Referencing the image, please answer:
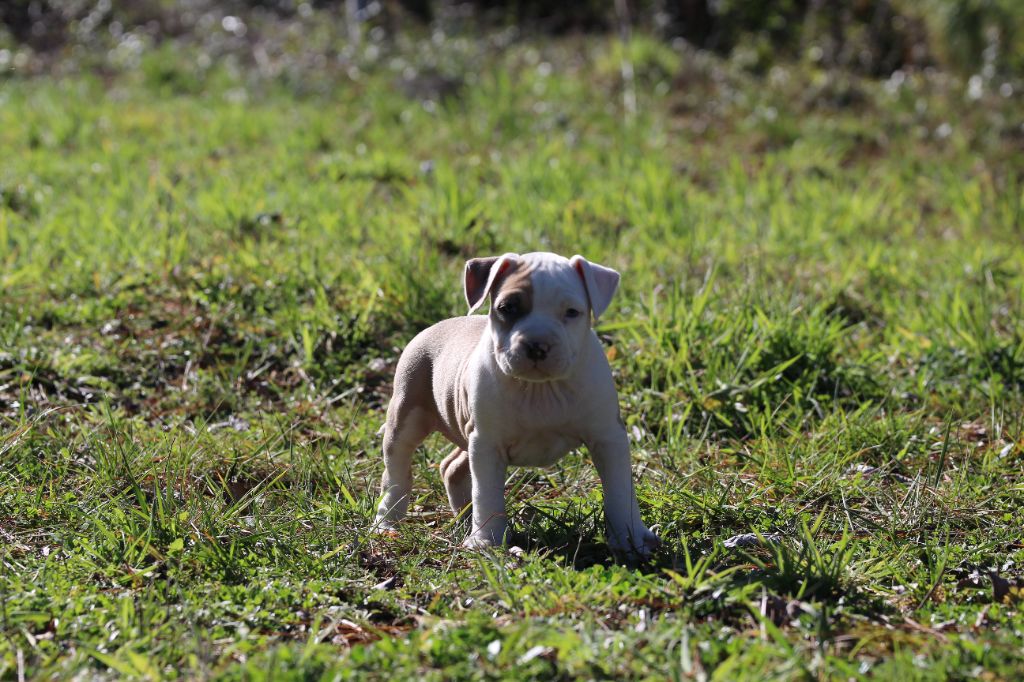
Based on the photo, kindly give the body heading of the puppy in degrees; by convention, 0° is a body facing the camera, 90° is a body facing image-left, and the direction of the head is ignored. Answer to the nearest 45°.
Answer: approximately 315°
